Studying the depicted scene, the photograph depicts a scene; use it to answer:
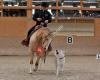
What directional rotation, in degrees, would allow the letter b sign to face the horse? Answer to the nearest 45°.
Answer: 0° — it already faces it

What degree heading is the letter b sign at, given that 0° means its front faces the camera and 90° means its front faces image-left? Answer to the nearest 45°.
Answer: approximately 0°
